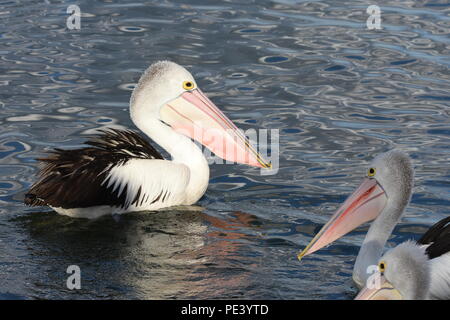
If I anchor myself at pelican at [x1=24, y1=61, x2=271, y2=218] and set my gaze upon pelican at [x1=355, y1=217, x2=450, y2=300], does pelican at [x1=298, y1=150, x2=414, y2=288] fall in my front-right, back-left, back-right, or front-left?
front-left

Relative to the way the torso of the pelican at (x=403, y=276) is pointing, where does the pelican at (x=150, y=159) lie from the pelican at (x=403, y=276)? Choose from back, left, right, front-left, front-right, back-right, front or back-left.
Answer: front-right

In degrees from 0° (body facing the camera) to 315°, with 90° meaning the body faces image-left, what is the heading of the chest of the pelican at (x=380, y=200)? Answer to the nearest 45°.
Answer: approximately 90°

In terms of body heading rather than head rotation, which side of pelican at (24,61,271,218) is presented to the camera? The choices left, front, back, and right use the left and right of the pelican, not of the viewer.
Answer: right

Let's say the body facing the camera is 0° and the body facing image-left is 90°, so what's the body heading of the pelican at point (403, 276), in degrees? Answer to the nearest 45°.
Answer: approximately 90°

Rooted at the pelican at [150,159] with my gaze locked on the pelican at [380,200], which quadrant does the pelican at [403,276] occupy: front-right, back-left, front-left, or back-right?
front-right

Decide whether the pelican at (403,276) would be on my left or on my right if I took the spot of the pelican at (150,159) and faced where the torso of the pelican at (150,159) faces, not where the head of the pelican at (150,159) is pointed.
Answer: on my right

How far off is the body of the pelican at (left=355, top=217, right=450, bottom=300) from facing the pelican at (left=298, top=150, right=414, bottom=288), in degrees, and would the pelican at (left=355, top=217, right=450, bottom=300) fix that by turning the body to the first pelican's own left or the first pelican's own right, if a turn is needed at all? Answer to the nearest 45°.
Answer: approximately 90° to the first pelican's own right

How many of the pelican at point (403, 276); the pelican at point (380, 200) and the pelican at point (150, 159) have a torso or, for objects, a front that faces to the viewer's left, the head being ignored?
2

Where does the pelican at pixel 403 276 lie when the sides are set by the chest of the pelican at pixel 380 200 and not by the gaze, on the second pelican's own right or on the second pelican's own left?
on the second pelican's own left

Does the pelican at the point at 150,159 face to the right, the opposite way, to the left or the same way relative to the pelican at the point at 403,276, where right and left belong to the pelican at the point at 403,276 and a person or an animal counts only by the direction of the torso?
the opposite way

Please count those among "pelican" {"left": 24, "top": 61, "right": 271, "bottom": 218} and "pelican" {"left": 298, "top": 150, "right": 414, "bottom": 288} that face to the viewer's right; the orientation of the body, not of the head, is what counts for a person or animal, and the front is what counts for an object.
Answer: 1

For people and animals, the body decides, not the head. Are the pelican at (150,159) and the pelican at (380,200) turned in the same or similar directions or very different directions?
very different directions

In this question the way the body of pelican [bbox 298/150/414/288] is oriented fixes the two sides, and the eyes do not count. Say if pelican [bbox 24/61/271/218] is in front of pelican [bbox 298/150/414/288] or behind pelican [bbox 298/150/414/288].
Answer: in front
